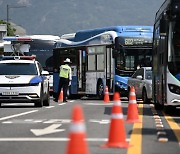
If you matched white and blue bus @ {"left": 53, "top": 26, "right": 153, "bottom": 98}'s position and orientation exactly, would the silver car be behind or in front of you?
in front

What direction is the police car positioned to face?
toward the camera

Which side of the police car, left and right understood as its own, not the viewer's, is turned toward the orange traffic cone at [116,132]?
front

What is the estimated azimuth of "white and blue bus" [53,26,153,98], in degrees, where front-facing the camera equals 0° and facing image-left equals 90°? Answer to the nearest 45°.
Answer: approximately 315°

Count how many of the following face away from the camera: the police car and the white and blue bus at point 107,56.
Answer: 0

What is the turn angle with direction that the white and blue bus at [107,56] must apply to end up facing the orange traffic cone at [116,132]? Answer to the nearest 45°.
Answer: approximately 45° to its right

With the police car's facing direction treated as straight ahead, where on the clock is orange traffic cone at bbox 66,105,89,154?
The orange traffic cone is roughly at 12 o'clock from the police car.

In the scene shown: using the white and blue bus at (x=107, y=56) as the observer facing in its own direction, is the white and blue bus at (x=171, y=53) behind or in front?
in front
